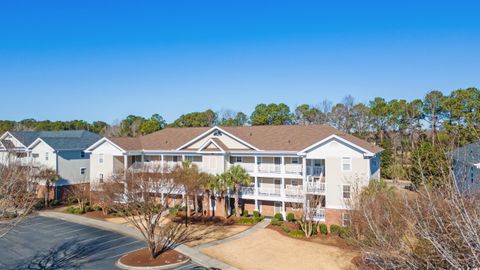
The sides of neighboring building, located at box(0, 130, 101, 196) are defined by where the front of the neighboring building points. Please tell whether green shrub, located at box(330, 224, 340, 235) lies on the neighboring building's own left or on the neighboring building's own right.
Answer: on the neighboring building's own left

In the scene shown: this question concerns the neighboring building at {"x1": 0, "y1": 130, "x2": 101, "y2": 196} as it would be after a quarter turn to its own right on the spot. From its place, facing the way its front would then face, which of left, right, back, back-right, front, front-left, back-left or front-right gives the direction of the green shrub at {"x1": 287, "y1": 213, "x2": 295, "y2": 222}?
back

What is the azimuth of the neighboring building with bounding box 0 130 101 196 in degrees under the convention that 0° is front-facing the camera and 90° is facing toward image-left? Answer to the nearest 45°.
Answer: approximately 45°

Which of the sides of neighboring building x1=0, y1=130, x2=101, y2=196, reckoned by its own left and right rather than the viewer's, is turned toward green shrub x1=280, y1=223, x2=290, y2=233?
left

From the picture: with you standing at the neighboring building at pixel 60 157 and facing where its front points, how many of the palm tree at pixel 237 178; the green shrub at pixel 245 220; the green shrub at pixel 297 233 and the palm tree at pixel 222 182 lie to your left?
4

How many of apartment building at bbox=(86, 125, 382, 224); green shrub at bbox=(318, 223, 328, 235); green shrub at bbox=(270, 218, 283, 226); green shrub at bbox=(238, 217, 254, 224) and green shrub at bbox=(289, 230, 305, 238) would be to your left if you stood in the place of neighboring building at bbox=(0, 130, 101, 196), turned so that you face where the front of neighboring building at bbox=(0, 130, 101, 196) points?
5

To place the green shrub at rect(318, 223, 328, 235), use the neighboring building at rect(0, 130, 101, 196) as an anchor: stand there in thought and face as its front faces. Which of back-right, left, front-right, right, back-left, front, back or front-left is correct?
left

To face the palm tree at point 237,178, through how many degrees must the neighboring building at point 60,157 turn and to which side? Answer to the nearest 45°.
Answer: approximately 90° to its left

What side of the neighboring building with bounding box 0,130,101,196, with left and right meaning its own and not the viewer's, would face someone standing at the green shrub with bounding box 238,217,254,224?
left

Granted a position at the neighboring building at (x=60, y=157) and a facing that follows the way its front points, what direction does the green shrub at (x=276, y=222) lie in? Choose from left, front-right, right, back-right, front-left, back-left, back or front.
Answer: left

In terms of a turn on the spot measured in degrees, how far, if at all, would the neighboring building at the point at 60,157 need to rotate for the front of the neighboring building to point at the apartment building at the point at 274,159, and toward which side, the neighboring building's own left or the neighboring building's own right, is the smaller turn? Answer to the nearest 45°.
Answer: approximately 90° to the neighboring building's own left
